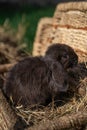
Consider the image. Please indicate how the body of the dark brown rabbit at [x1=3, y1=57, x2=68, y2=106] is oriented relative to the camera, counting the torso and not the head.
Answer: to the viewer's right

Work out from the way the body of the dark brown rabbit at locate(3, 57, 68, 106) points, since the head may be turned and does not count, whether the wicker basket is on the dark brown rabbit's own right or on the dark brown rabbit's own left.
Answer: on the dark brown rabbit's own left
